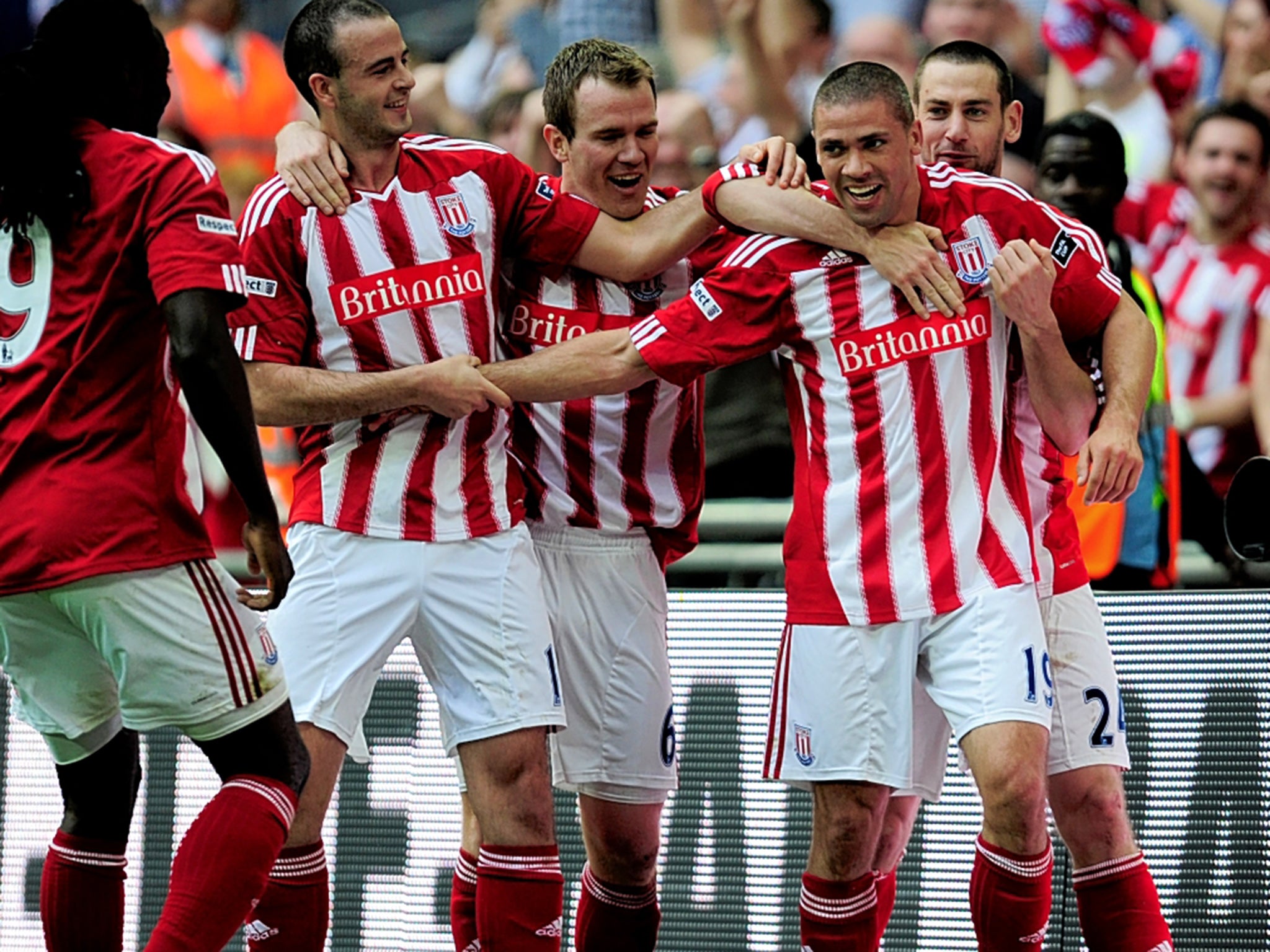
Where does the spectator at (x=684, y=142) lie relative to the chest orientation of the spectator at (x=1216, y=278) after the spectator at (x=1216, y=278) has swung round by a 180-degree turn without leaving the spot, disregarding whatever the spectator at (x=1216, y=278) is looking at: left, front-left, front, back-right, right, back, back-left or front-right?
left

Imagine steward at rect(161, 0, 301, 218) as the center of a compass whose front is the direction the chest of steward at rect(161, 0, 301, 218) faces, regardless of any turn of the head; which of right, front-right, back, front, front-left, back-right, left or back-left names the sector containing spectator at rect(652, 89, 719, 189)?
front-left

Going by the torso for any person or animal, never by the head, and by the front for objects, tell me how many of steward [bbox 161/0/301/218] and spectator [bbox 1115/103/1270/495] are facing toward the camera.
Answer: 2

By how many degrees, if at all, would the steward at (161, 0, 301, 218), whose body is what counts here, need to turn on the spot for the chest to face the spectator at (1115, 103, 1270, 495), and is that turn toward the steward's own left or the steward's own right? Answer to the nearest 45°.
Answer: approximately 45° to the steward's own left

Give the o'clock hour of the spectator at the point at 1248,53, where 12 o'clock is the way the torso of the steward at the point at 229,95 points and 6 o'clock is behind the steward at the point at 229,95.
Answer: the spectator at the point at 1248,53 is roughly at 10 o'clock from the steward at the point at 229,95.

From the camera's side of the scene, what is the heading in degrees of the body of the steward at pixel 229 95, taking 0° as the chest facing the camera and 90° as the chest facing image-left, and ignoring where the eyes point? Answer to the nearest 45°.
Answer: approximately 0°

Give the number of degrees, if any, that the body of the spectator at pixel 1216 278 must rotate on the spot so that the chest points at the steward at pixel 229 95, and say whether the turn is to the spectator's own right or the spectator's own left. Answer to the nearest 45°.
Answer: approximately 90° to the spectator's own right
